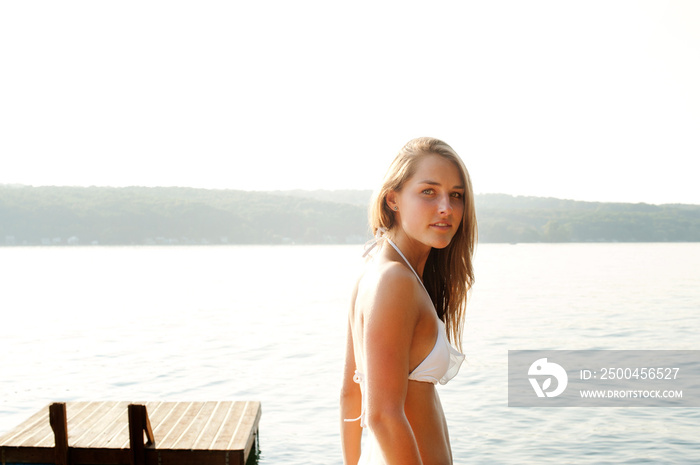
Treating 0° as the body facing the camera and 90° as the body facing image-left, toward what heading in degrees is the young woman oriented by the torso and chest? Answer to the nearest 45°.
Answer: approximately 270°

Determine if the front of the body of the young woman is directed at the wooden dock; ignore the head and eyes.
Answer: no
